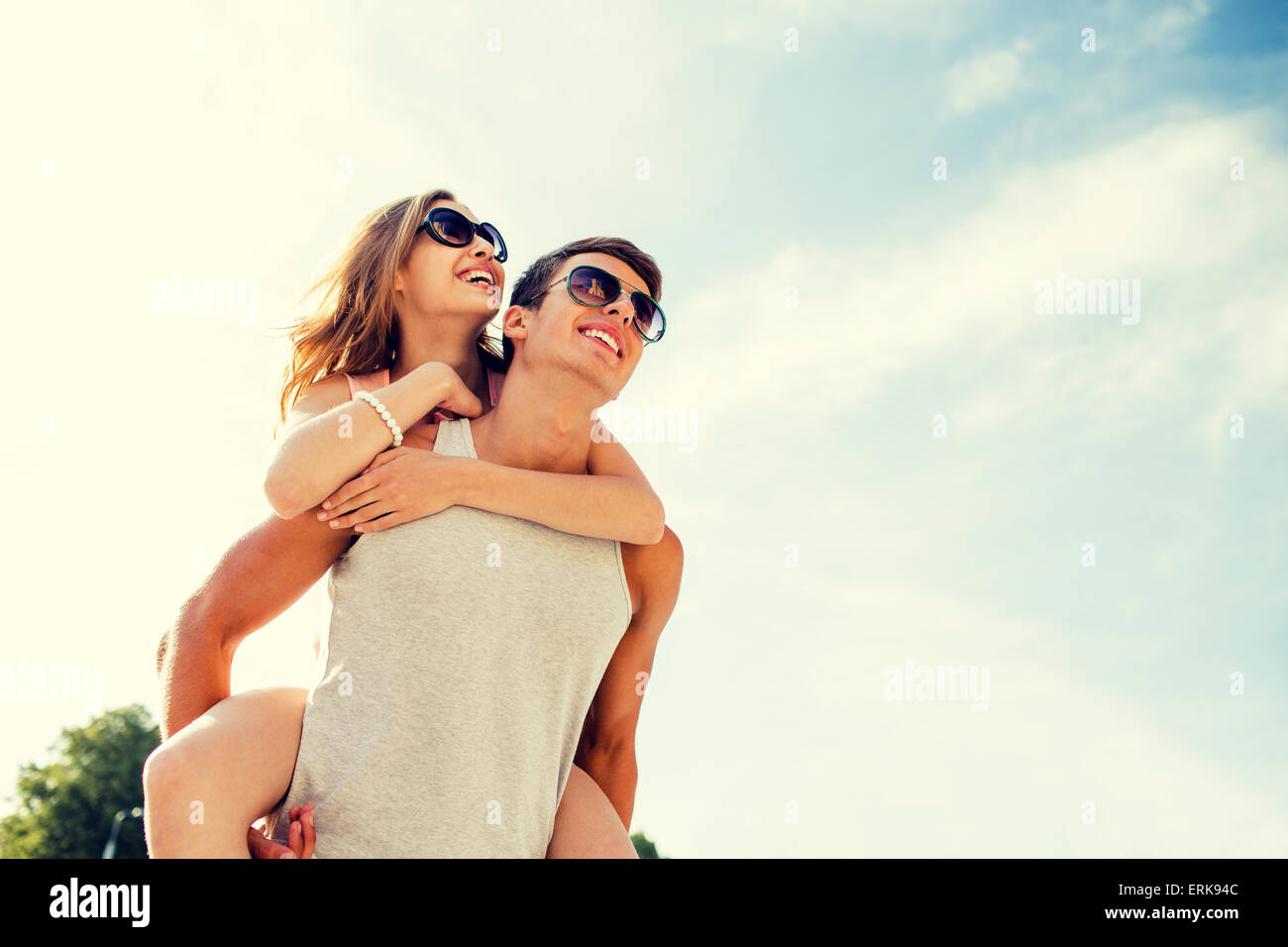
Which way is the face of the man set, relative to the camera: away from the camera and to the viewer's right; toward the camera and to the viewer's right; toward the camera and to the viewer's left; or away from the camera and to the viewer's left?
toward the camera and to the viewer's right

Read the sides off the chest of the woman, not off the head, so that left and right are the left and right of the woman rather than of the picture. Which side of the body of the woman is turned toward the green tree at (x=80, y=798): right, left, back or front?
back

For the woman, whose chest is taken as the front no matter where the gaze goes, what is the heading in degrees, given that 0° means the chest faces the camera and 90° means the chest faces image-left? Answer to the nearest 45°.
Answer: approximately 0°

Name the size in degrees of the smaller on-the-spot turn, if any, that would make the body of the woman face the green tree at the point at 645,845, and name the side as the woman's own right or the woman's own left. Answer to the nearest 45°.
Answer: approximately 180°
